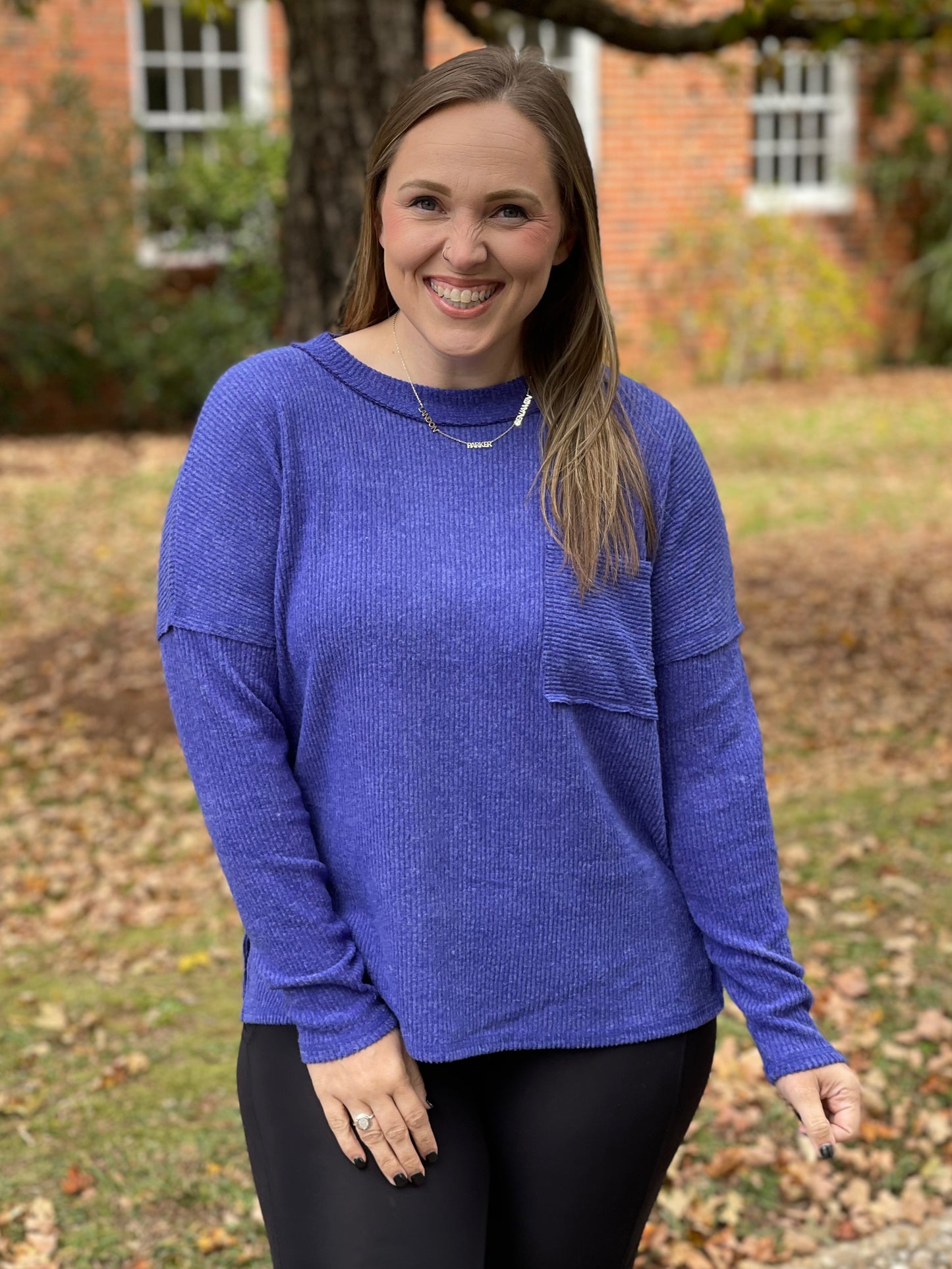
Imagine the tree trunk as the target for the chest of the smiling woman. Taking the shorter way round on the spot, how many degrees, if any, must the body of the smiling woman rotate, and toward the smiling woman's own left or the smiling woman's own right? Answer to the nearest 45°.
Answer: approximately 180°

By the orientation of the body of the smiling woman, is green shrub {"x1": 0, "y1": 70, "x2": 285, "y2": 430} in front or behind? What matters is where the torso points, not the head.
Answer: behind

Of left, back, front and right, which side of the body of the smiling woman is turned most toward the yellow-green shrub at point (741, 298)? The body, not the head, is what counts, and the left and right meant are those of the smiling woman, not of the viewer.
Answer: back

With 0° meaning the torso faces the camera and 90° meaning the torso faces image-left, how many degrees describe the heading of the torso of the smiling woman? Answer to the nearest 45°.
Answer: approximately 0°

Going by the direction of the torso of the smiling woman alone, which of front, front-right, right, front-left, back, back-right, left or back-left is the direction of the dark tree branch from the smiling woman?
back

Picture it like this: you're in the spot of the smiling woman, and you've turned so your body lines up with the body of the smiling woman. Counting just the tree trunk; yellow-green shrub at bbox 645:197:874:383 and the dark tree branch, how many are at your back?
3
